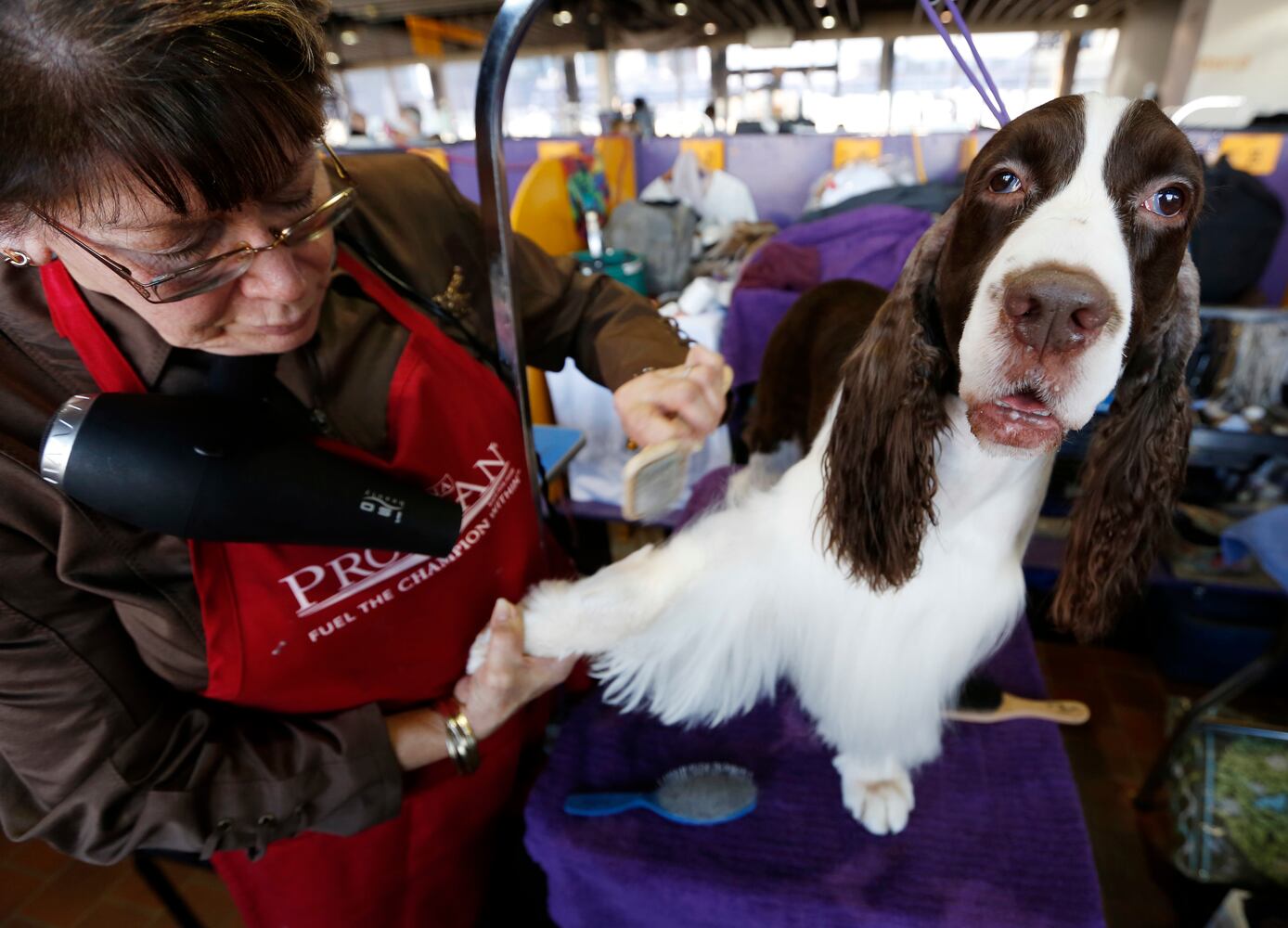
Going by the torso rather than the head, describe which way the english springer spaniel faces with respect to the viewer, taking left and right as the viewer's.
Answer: facing the viewer

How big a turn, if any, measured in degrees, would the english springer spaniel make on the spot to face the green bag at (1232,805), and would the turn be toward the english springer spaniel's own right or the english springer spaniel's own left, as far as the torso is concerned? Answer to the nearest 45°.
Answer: approximately 135° to the english springer spaniel's own left

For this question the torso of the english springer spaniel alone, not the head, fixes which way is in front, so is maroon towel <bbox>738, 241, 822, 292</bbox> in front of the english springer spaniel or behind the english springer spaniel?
behind

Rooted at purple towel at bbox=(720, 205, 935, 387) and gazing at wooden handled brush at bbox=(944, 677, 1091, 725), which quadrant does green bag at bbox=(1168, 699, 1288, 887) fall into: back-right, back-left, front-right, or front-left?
front-left

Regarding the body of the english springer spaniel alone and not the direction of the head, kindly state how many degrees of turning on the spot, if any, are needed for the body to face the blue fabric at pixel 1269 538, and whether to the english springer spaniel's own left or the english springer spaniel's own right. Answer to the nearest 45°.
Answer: approximately 135° to the english springer spaniel's own left

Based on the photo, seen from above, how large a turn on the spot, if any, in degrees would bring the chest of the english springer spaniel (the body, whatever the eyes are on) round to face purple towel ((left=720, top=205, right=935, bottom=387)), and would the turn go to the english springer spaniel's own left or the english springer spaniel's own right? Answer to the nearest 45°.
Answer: approximately 180°

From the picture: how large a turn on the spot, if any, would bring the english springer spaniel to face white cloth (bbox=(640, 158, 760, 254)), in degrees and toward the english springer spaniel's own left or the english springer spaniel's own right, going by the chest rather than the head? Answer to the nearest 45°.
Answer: approximately 180°
